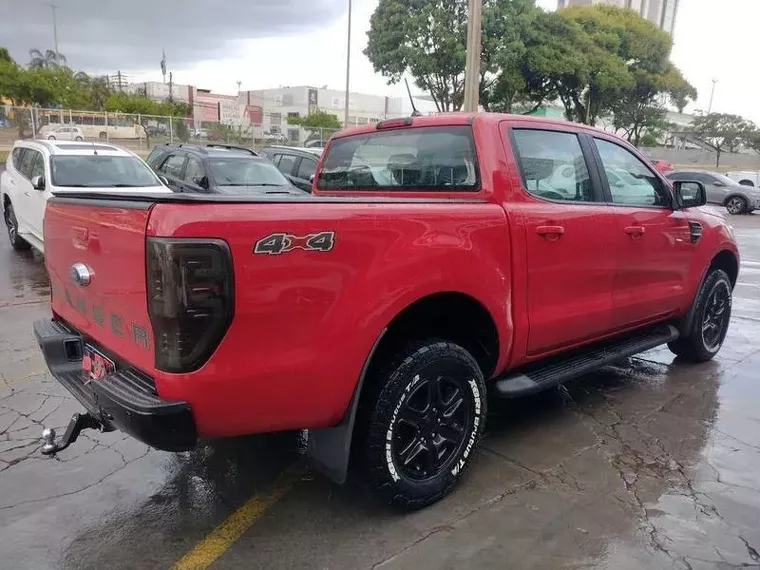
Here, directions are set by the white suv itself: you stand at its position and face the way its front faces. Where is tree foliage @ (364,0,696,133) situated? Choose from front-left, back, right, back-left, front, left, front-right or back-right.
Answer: left

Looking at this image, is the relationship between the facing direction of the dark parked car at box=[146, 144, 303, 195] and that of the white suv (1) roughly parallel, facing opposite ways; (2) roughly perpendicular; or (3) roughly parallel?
roughly parallel

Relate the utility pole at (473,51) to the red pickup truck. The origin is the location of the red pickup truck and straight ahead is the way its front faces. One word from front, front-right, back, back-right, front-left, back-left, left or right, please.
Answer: front-left

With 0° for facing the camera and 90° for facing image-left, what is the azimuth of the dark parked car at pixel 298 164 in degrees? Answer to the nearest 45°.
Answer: approximately 315°

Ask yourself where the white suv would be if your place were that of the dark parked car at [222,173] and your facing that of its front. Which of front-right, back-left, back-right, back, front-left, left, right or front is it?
right

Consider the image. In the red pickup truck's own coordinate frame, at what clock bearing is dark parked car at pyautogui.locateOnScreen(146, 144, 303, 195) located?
The dark parked car is roughly at 10 o'clock from the red pickup truck.

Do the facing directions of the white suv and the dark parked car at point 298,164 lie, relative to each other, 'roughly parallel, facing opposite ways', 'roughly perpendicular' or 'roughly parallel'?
roughly parallel

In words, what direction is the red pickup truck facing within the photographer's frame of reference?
facing away from the viewer and to the right of the viewer

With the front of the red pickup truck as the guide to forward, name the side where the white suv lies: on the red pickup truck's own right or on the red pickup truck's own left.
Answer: on the red pickup truck's own left

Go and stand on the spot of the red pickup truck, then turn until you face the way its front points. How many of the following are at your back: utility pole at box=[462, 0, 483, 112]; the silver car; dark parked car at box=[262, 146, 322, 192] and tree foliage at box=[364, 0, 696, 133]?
0

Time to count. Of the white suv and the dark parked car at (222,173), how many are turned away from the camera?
0

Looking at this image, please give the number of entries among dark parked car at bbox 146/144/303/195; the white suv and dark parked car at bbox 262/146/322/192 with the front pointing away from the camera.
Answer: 0

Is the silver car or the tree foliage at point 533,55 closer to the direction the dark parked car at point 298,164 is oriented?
the silver car

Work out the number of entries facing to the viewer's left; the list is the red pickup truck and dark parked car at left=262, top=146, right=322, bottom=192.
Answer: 0

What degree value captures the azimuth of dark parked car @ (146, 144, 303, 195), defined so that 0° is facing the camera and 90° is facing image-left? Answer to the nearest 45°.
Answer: approximately 315°
